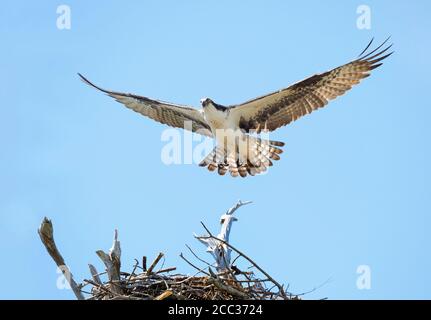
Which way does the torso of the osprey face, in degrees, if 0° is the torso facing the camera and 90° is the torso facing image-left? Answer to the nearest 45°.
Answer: approximately 45°
